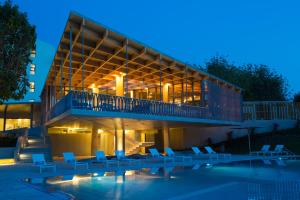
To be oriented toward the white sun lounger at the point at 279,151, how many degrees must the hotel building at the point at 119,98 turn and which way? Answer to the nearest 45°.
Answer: approximately 45° to its left

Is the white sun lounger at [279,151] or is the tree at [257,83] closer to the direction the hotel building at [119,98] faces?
the white sun lounger

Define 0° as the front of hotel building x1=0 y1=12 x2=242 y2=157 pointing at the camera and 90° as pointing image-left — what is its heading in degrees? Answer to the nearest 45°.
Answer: approximately 315°

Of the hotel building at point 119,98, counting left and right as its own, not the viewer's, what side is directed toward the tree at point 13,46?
right

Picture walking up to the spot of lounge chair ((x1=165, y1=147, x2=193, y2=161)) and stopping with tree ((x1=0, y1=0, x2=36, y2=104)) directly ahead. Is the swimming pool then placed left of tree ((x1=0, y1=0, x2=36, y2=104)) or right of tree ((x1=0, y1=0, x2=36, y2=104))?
left

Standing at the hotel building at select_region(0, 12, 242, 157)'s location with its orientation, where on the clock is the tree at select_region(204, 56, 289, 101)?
The tree is roughly at 9 o'clock from the hotel building.

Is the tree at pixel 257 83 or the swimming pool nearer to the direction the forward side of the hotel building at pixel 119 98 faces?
the swimming pool
